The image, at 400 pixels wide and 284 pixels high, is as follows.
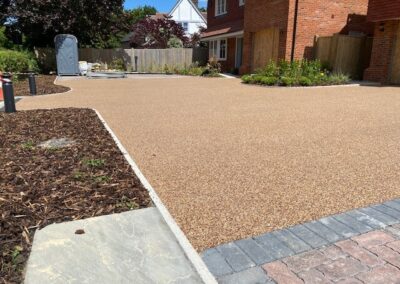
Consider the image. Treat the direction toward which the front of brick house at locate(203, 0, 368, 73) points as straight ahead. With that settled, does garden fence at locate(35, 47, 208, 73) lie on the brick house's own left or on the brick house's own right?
on the brick house's own right

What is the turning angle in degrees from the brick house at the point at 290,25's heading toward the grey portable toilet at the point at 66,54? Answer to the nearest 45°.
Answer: approximately 45° to its right

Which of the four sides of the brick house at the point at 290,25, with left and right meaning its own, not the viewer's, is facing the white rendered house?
right

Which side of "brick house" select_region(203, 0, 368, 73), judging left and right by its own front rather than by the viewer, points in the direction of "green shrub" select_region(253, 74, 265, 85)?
front

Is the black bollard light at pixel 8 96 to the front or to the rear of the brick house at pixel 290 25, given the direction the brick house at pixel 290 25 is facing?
to the front

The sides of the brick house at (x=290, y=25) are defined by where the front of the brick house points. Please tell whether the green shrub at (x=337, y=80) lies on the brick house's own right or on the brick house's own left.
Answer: on the brick house's own left

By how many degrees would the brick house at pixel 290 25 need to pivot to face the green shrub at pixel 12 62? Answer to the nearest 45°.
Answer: approximately 45° to its right

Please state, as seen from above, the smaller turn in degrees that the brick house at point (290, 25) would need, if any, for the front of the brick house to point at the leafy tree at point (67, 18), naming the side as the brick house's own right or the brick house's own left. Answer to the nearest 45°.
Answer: approximately 45° to the brick house's own right

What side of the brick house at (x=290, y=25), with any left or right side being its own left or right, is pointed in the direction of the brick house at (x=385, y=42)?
left

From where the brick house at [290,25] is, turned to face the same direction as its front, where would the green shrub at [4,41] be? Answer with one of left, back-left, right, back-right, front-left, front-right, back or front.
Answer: front-right

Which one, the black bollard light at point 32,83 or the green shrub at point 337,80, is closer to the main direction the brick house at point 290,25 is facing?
the black bollard light

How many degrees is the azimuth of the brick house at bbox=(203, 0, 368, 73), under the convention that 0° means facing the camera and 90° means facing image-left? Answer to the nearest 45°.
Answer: approximately 45°

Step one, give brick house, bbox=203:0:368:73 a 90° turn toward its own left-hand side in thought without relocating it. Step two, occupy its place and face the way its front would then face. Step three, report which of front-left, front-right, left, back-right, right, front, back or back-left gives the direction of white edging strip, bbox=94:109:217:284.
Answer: front-right

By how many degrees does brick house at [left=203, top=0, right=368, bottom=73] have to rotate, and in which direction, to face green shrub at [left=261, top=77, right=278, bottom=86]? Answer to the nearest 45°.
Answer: approximately 45° to its left
